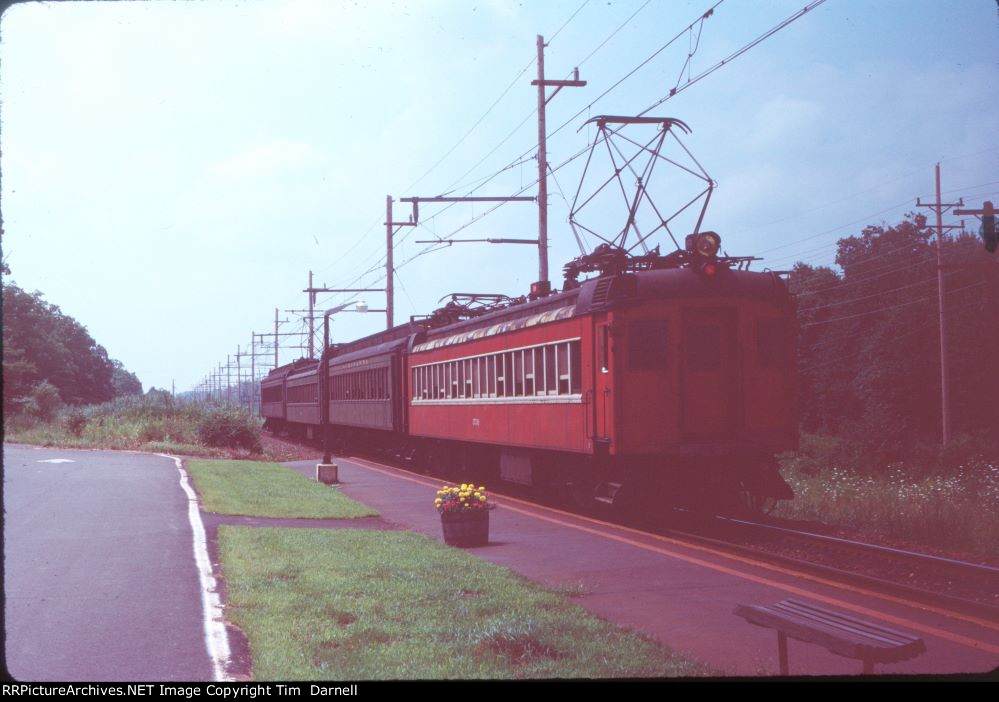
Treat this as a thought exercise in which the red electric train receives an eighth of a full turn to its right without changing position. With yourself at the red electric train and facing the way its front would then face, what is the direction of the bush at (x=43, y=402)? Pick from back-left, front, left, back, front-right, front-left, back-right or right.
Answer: back-right

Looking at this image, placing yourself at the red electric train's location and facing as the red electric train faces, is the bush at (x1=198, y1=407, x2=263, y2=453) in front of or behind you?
behind

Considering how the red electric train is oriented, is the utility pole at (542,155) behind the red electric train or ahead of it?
behind

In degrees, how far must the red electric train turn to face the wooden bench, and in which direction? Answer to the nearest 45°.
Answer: approximately 45° to its right

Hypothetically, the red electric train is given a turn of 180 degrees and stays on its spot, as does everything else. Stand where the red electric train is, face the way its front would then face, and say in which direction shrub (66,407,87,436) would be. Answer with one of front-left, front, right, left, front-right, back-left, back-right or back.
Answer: front

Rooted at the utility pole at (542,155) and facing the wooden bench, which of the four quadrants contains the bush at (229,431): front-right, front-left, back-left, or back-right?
back-right

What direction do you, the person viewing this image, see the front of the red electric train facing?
facing the viewer and to the right of the viewer

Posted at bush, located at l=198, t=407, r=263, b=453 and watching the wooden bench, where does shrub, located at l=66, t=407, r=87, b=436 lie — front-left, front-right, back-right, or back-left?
back-right
